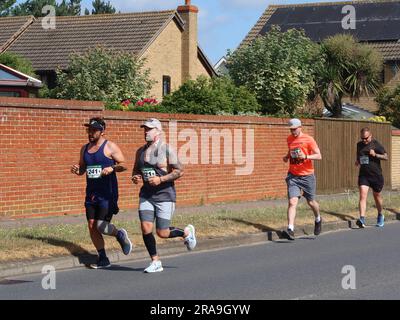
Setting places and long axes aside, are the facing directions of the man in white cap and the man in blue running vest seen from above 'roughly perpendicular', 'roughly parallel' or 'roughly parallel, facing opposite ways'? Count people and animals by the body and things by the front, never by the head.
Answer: roughly parallel

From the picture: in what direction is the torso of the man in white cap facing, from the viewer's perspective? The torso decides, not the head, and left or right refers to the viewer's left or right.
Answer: facing the viewer and to the left of the viewer

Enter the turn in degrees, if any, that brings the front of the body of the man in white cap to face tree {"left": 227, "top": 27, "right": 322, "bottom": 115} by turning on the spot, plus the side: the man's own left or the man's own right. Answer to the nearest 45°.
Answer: approximately 135° to the man's own right

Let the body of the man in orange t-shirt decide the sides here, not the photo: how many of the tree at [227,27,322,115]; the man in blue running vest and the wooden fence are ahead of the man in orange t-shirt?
1

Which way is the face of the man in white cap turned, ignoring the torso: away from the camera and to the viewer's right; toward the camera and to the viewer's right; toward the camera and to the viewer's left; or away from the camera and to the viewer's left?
toward the camera and to the viewer's left

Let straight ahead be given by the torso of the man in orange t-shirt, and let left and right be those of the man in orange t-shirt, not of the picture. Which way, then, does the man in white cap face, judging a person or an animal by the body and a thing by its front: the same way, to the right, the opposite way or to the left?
the same way

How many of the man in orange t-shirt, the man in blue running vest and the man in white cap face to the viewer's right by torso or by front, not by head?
0

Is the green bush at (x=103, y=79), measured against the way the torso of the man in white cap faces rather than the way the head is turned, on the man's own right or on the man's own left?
on the man's own right

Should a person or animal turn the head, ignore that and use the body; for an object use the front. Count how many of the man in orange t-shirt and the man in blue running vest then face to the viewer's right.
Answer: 0

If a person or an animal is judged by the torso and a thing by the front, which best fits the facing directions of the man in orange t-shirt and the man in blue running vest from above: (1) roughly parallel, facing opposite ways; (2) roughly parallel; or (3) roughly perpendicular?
roughly parallel

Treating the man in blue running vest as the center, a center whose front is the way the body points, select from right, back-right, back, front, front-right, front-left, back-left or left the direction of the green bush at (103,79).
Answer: back-right

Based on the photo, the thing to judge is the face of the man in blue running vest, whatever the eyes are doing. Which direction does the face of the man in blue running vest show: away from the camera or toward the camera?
toward the camera

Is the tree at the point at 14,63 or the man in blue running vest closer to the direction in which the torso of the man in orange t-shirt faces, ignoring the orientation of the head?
the man in blue running vest

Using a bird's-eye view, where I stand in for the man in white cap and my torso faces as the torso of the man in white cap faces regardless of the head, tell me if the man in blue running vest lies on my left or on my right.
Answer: on my right
